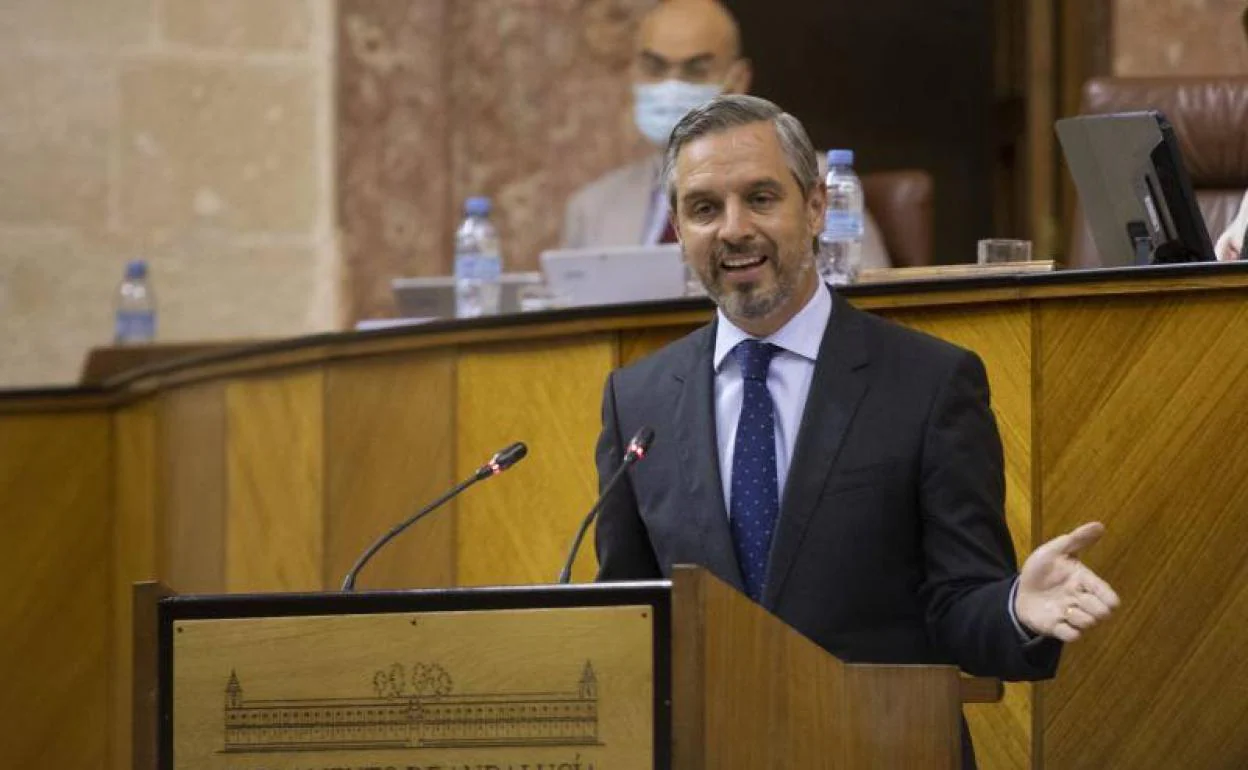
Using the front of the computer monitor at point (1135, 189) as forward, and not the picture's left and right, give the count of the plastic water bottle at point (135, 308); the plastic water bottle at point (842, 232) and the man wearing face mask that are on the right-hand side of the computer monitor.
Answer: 0

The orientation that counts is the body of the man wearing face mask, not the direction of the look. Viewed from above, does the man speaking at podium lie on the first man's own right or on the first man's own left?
on the first man's own left

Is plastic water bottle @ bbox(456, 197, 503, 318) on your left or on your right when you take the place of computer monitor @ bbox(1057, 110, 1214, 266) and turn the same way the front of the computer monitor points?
on your left

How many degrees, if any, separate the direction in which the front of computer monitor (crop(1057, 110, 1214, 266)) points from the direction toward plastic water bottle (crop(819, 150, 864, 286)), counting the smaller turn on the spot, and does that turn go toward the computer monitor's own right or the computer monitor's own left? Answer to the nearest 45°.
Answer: approximately 90° to the computer monitor's own left

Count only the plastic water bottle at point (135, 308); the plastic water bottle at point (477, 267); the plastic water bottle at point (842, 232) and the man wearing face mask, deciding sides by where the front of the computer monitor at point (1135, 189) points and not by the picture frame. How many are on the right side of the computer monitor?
0

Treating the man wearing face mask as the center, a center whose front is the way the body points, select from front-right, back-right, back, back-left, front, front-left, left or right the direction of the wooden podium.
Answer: front-left

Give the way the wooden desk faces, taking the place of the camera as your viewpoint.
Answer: facing the viewer

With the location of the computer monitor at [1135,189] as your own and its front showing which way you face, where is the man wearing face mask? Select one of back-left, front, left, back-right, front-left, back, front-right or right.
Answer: left

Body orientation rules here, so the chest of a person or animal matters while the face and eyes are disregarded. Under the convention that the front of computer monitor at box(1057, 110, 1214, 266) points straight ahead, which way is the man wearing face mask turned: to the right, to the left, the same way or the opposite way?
the opposite way

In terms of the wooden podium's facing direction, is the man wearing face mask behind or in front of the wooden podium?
behind

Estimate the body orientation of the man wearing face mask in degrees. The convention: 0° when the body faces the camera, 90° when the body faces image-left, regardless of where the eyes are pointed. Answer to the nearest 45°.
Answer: approximately 45°

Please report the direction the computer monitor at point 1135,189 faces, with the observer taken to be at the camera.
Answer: facing away from the viewer and to the right of the viewer

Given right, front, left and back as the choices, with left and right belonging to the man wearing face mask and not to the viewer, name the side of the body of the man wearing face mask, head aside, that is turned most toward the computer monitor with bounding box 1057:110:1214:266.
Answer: left

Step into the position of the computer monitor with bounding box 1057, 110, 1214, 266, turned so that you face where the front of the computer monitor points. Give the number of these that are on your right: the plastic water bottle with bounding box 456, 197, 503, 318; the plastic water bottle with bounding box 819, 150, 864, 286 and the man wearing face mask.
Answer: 0

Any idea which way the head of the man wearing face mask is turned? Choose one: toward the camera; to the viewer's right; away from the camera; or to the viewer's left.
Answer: toward the camera

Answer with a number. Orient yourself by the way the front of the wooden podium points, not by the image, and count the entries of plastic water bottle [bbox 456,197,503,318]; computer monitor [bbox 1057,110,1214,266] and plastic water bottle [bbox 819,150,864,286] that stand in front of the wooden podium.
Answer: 0

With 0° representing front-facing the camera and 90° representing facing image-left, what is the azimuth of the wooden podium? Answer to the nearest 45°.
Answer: approximately 45°

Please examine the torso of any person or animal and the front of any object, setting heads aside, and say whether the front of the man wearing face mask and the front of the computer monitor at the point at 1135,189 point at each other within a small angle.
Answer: no

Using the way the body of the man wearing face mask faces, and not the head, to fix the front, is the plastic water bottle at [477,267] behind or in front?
in front
